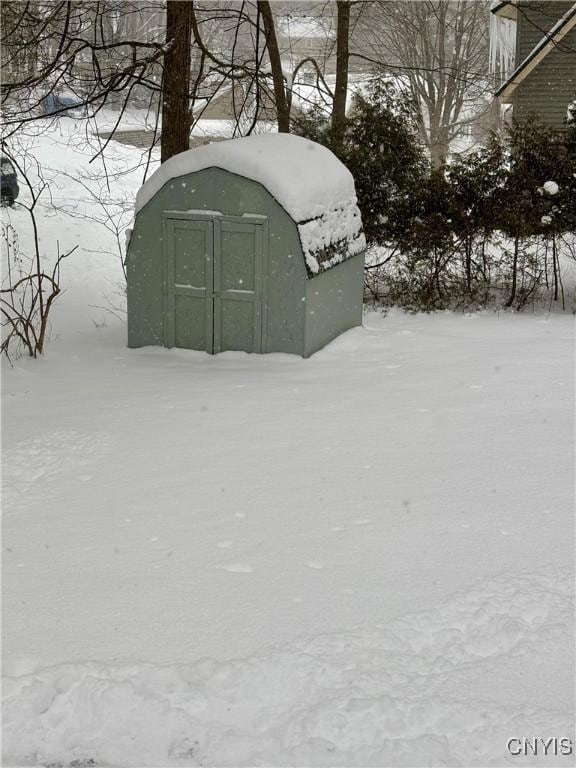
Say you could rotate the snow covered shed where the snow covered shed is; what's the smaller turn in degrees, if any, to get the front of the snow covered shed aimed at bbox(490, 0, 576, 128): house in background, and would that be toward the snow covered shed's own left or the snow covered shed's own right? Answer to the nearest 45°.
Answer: approximately 135° to the snow covered shed's own left

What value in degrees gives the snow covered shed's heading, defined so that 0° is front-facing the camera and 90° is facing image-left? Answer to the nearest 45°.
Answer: approximately 0°
